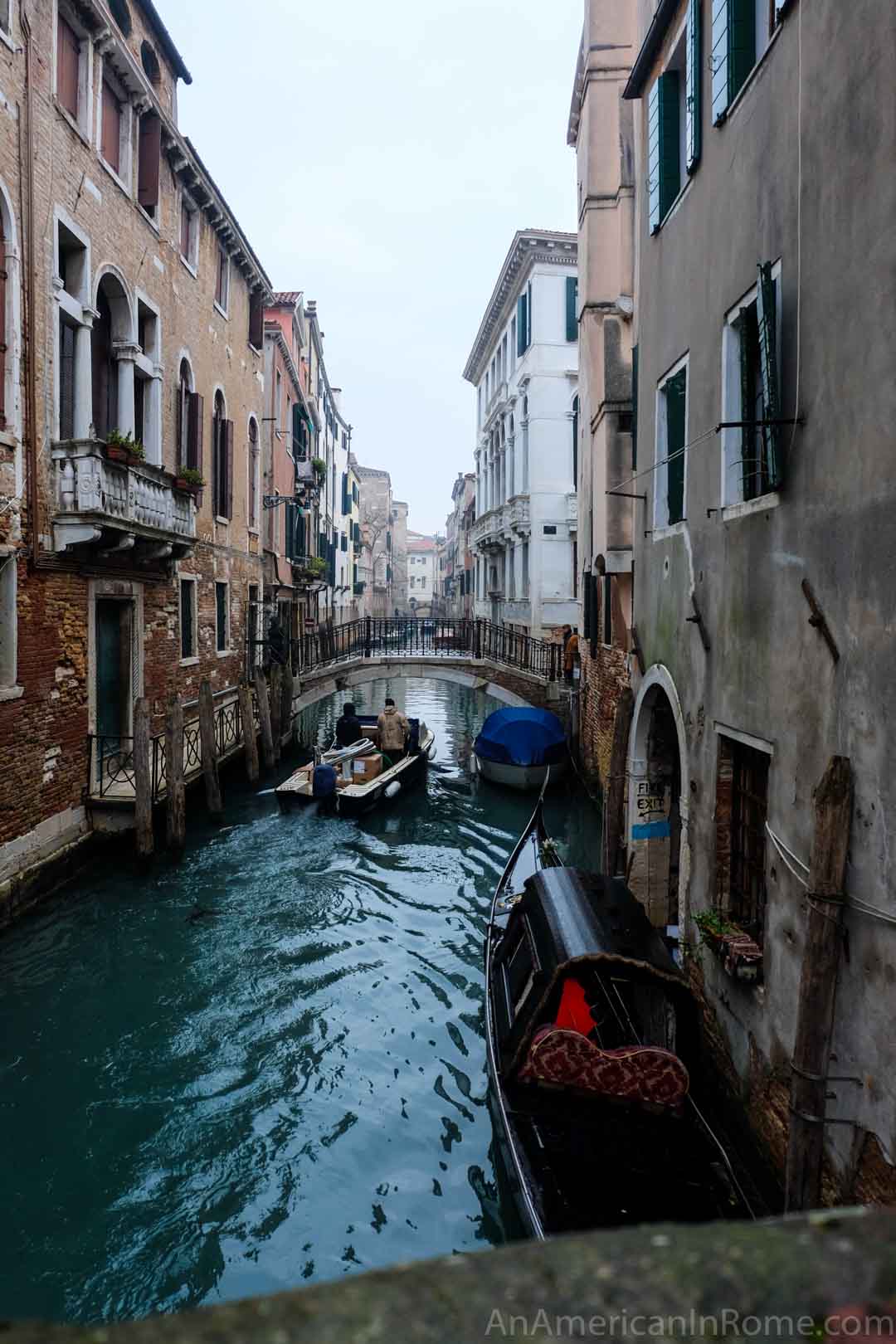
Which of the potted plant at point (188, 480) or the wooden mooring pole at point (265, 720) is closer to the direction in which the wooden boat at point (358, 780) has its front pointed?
the wooden mooring pole

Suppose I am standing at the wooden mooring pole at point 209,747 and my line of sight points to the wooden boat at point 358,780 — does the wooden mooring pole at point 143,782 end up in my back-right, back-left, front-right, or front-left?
back-right

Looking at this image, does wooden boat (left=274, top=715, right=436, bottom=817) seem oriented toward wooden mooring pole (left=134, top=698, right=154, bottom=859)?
no

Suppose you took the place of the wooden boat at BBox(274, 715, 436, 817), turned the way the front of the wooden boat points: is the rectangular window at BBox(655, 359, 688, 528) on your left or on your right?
on your right

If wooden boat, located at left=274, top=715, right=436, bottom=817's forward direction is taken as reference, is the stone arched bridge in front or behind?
in front

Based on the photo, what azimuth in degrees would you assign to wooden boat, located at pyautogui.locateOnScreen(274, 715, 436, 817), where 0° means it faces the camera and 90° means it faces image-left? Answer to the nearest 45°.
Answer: approximately 225°

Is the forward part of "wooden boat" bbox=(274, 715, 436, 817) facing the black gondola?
no

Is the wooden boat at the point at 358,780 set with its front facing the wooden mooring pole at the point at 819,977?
no

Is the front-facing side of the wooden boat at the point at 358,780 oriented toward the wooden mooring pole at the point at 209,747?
no
